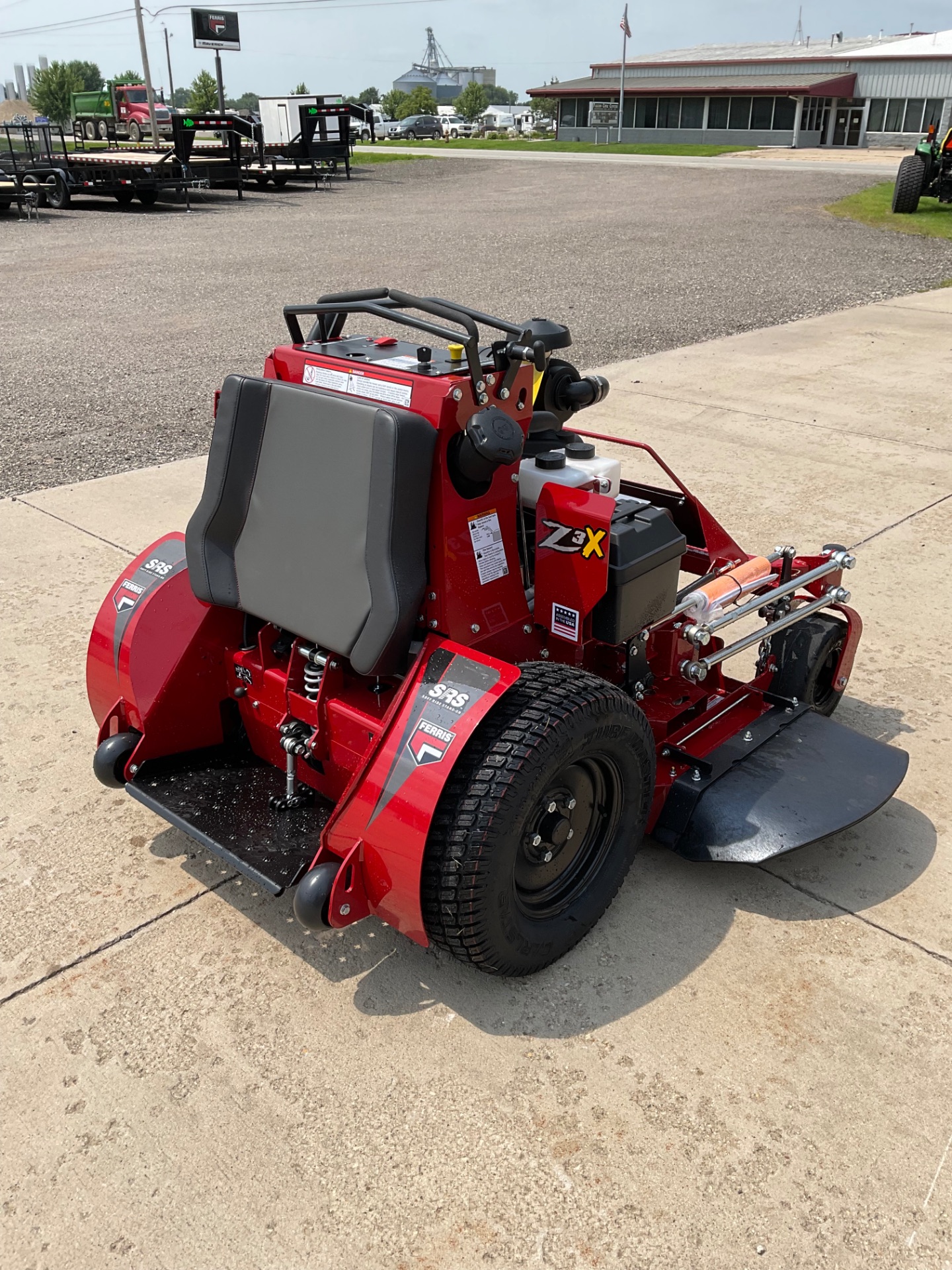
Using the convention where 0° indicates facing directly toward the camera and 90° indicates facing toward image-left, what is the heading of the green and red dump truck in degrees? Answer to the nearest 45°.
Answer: approximately 315°

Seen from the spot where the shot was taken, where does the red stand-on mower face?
facing away from the viewer and to the right of the viewer

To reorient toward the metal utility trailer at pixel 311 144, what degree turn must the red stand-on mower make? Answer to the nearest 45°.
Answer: approximately 45° to its left

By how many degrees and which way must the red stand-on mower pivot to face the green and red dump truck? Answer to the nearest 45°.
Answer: approximately 45° to its left

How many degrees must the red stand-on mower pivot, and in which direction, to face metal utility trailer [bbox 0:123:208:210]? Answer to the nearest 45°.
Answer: approximately 45° to its left

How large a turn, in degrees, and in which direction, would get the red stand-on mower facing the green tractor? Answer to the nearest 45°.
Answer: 0° — it already faces it

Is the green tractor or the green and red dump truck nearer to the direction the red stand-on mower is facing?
the green tractor
